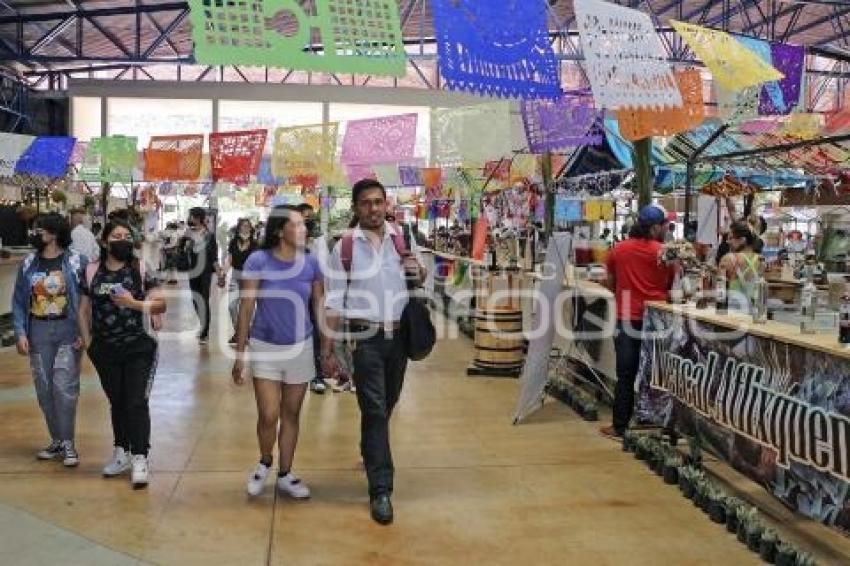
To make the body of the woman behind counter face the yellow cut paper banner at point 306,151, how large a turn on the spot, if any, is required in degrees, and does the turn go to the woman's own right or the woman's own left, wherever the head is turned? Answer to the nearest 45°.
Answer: approximately 90° to the woman's own right

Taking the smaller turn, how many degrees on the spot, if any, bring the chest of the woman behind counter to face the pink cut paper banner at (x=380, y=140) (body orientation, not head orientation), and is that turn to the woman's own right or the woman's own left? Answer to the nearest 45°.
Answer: approximately 90° to the woman's own right

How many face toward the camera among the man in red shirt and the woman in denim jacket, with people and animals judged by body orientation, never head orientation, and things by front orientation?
1

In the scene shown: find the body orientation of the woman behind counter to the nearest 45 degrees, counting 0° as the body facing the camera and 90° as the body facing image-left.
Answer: approximately 45°

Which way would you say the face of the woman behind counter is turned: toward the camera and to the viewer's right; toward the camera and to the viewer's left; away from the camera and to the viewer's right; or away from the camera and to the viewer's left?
toward the camera and to the viewer's left

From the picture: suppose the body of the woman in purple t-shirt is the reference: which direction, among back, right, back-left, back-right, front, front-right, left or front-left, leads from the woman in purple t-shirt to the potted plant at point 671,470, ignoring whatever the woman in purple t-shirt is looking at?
left

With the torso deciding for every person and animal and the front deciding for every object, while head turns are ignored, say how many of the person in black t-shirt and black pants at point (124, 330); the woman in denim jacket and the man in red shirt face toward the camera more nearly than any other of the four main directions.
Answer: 2

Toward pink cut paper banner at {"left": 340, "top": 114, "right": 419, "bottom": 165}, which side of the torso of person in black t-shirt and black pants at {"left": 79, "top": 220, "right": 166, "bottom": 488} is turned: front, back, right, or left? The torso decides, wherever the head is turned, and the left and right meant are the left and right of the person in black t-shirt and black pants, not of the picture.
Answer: back

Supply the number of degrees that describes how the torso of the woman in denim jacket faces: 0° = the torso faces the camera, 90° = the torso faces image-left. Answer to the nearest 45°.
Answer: approximately 0°

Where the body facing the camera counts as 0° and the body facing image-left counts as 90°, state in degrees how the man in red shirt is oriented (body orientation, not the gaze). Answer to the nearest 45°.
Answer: approximately 225°

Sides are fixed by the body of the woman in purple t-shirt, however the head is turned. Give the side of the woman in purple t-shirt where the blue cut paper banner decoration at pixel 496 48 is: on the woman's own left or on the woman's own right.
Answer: on the woman's own left

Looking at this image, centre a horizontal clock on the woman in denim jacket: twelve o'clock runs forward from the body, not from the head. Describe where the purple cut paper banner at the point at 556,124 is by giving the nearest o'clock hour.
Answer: The purple cut paper banner is roughly at 8 o'clock from the woman in denim jacket.
